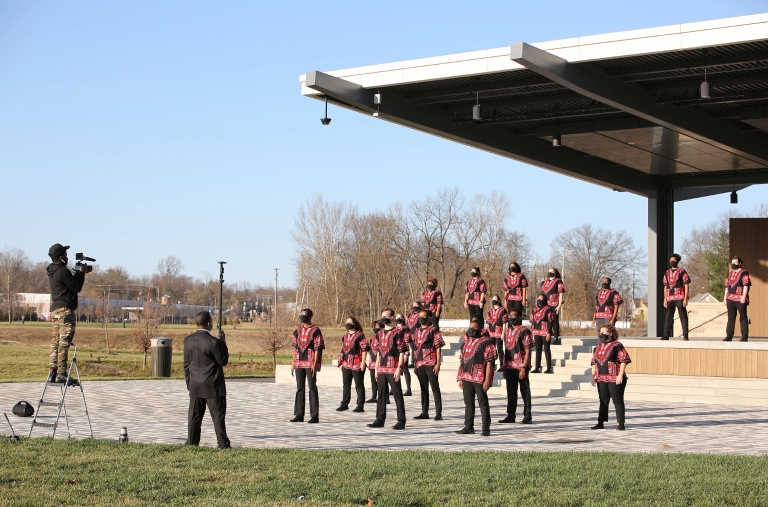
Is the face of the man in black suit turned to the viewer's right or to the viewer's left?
to the viewer's right

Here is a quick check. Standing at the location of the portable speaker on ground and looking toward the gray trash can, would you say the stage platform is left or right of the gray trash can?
right

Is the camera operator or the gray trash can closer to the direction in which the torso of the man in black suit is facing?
the gray trash can

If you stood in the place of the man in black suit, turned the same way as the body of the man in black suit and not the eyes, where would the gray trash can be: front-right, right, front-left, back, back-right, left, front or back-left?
front-left

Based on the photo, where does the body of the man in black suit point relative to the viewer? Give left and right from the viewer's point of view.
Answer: facing away from the viewer and to the right of the viewer

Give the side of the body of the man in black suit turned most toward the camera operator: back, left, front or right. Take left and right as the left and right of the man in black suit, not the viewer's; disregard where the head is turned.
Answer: left
